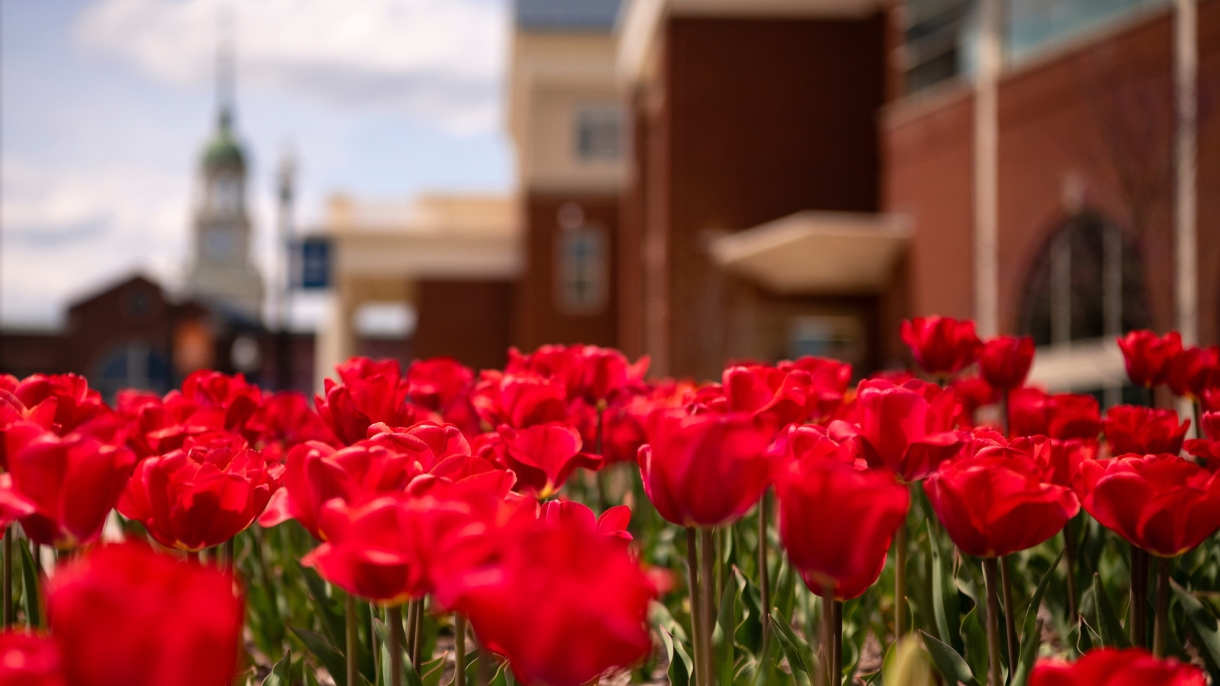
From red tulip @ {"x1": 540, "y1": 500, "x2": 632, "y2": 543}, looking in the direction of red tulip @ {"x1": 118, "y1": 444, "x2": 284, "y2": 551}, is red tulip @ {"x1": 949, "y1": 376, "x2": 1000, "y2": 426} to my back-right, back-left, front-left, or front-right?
back-right

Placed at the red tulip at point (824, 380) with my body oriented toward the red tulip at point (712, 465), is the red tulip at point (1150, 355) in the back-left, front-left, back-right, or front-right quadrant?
back-left

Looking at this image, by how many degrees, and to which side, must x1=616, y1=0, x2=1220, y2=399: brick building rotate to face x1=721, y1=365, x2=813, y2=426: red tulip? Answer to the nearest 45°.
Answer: approximately 45° to its left

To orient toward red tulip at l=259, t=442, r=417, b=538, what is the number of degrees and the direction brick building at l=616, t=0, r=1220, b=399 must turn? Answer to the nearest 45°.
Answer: approximately 45° to its left

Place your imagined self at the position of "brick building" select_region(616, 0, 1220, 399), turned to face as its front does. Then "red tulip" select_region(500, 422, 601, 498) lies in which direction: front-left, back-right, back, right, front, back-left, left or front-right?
front-left

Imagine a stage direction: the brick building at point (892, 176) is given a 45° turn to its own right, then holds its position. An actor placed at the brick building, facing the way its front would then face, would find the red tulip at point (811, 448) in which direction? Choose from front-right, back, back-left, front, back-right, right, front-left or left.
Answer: left

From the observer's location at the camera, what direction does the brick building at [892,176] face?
facing the viewer and to the left of the viewer

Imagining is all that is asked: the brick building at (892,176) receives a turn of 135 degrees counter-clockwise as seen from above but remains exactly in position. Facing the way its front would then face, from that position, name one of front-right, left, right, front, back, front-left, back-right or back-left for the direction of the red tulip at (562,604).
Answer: right

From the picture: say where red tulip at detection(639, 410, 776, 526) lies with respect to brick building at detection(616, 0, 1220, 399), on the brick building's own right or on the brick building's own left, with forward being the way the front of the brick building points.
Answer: on the brick building's own left

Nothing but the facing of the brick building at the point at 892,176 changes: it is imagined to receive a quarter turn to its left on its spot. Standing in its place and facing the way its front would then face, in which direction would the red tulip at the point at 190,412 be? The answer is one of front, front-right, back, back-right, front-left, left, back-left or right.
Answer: front-right

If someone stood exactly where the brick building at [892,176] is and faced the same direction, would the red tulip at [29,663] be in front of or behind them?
in front

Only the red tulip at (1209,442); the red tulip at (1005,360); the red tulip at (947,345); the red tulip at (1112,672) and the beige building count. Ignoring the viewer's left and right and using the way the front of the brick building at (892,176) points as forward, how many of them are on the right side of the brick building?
1

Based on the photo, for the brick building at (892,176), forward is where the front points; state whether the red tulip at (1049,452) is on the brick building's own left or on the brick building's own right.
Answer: on the brick building's own left

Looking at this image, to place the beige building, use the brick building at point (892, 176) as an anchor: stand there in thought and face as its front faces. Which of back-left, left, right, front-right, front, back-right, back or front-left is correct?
right

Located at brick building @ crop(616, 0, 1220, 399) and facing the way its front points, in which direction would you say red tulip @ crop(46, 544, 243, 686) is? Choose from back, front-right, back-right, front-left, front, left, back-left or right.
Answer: front-left

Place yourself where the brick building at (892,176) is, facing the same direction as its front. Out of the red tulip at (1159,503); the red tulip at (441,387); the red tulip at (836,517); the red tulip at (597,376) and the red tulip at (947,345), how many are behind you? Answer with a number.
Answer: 0
